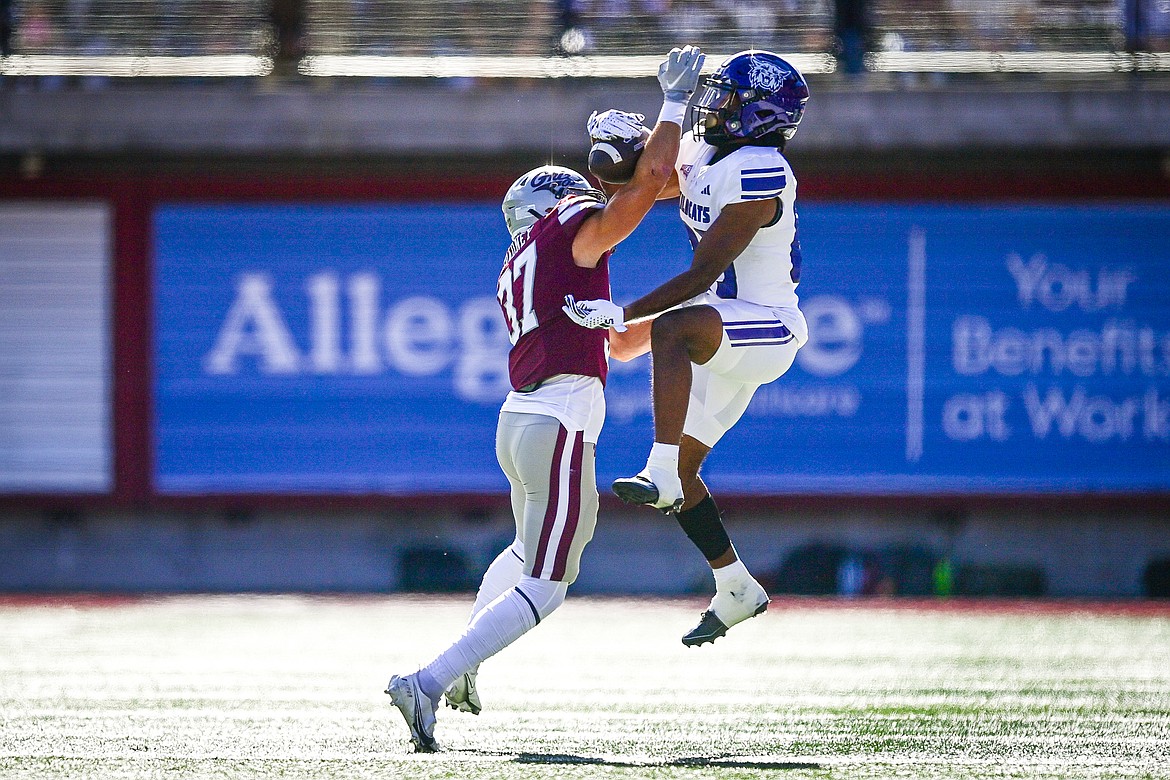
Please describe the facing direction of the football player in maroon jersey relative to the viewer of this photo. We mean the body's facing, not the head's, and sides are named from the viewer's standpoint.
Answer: facing away from the viewer and to the right of the viewer

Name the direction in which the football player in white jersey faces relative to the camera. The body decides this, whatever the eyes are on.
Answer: to the viewer's left

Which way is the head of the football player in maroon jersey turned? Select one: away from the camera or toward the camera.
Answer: away from the camera

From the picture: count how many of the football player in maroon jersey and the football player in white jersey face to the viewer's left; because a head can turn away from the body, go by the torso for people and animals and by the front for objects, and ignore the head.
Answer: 1

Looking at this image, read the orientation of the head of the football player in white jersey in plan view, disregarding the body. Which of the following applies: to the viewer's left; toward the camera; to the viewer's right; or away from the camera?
to the viewer's left
